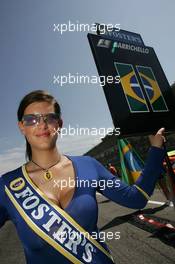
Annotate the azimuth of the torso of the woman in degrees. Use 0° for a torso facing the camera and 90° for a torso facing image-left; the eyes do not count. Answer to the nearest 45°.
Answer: approximately 0°
